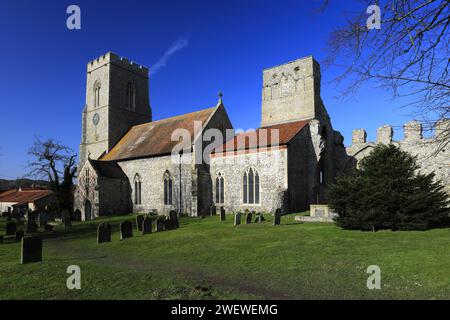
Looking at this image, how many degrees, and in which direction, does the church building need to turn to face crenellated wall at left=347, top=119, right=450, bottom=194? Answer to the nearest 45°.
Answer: approximately 135° to its left

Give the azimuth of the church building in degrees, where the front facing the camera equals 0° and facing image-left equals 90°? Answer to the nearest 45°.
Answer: approximately 45°

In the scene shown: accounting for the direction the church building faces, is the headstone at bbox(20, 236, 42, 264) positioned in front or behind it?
in front
